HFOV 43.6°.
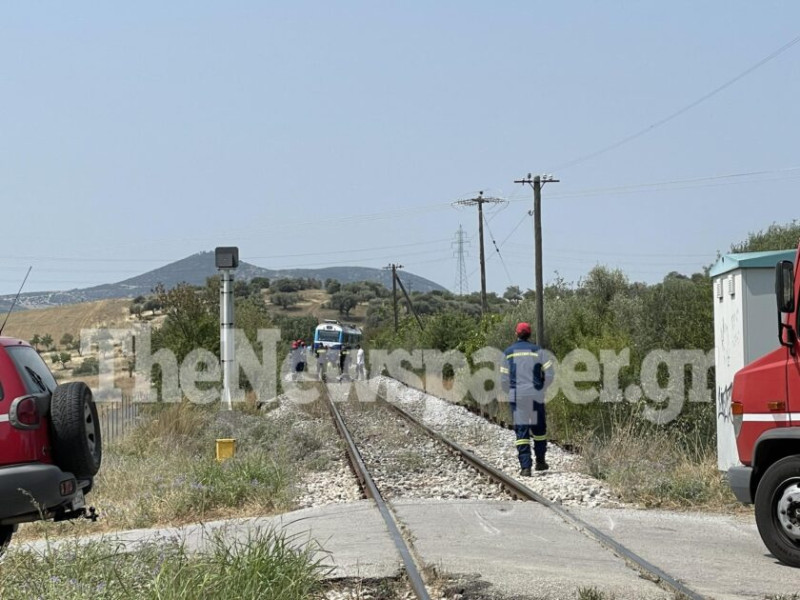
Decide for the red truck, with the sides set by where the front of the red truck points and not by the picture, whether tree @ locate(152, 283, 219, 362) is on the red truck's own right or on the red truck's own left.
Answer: on the red truck's own right

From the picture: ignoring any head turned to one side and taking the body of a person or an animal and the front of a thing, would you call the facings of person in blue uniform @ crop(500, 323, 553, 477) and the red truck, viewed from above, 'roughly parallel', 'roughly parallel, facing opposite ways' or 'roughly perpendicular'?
roughly perpendicular

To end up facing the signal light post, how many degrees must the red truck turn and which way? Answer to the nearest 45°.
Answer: approximately 45° to its right

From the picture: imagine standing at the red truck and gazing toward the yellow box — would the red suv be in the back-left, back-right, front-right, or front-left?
front-left

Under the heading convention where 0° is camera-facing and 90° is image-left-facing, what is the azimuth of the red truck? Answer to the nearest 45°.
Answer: approximately 90°
